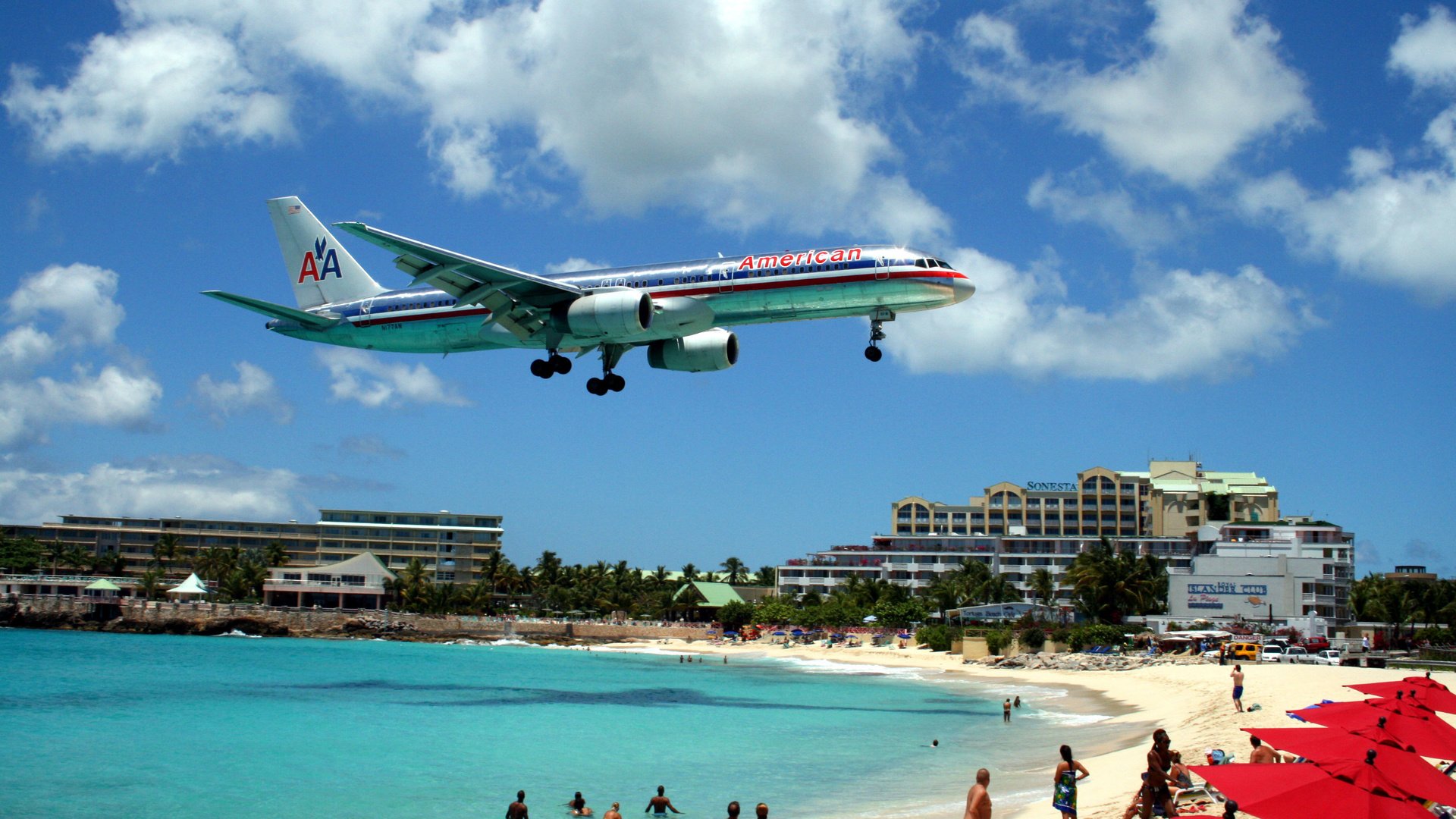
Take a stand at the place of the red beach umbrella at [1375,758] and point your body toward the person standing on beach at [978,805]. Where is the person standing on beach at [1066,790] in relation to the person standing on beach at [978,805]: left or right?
right

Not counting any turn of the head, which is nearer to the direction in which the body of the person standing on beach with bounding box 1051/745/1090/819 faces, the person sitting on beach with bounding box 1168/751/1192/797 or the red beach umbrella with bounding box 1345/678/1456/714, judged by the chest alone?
the person sitting on beach
